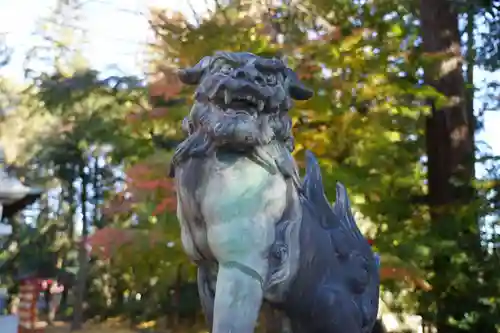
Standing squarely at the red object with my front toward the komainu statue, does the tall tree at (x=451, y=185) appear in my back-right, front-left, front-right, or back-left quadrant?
front-left

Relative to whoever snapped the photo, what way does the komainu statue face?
facing the viewer and to the left of the viewer

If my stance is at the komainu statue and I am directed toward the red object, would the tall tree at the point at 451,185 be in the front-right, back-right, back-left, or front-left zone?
front-right

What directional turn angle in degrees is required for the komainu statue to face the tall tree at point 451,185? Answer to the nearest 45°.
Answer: approximately 180°

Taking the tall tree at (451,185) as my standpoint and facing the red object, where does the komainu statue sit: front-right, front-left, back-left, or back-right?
back-left

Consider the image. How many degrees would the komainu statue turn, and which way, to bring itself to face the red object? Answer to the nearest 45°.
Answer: approximately 90° to its right

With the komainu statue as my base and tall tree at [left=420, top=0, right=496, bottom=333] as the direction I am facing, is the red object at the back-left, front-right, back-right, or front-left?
front-left

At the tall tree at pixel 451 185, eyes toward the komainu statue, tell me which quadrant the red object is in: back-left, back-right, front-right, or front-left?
back-right

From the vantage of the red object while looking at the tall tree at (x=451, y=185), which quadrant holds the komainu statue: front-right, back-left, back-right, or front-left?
front-right
